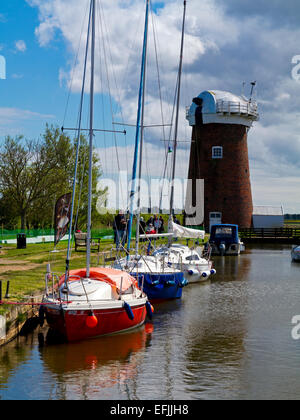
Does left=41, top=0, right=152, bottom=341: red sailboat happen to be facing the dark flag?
no
